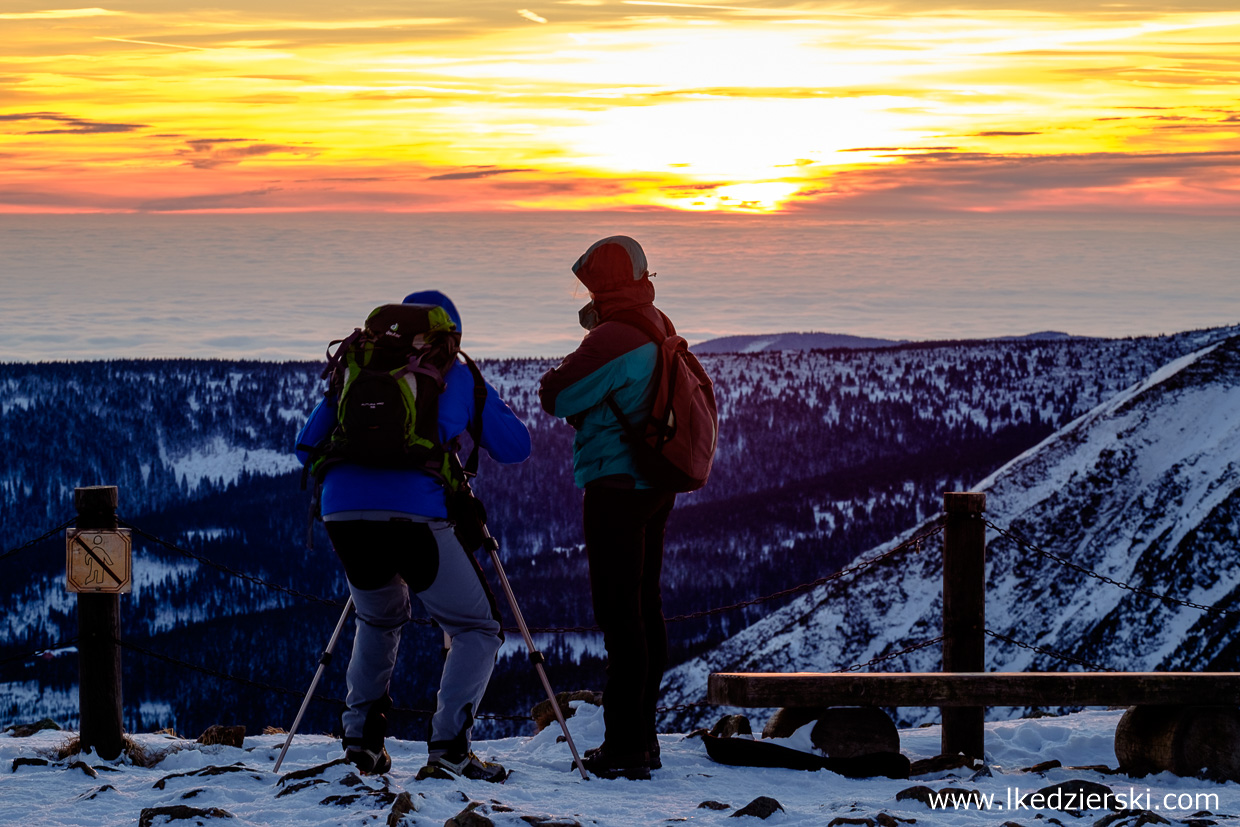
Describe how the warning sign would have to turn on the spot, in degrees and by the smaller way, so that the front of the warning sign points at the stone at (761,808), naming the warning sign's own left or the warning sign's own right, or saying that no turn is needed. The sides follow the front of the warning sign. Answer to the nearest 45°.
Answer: approximately 45° to the warning sign's own left

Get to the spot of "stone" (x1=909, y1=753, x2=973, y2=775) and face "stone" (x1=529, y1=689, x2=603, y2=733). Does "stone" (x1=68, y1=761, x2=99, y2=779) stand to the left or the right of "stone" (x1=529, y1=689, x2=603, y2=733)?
left

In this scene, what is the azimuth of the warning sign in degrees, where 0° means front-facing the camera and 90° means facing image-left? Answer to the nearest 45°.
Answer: approximately 0°

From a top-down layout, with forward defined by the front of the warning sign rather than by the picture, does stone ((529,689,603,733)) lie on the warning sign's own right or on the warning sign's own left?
on the warning sign's own left

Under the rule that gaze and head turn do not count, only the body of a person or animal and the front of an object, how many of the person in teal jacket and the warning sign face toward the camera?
1

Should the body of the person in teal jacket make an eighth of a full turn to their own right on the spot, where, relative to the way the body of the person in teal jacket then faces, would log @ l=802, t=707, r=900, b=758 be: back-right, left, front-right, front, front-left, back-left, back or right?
right

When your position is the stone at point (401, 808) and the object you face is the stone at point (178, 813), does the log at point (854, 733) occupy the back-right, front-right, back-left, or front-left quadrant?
back-right

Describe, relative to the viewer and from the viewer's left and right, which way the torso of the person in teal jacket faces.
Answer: facing to the left of the viewer
